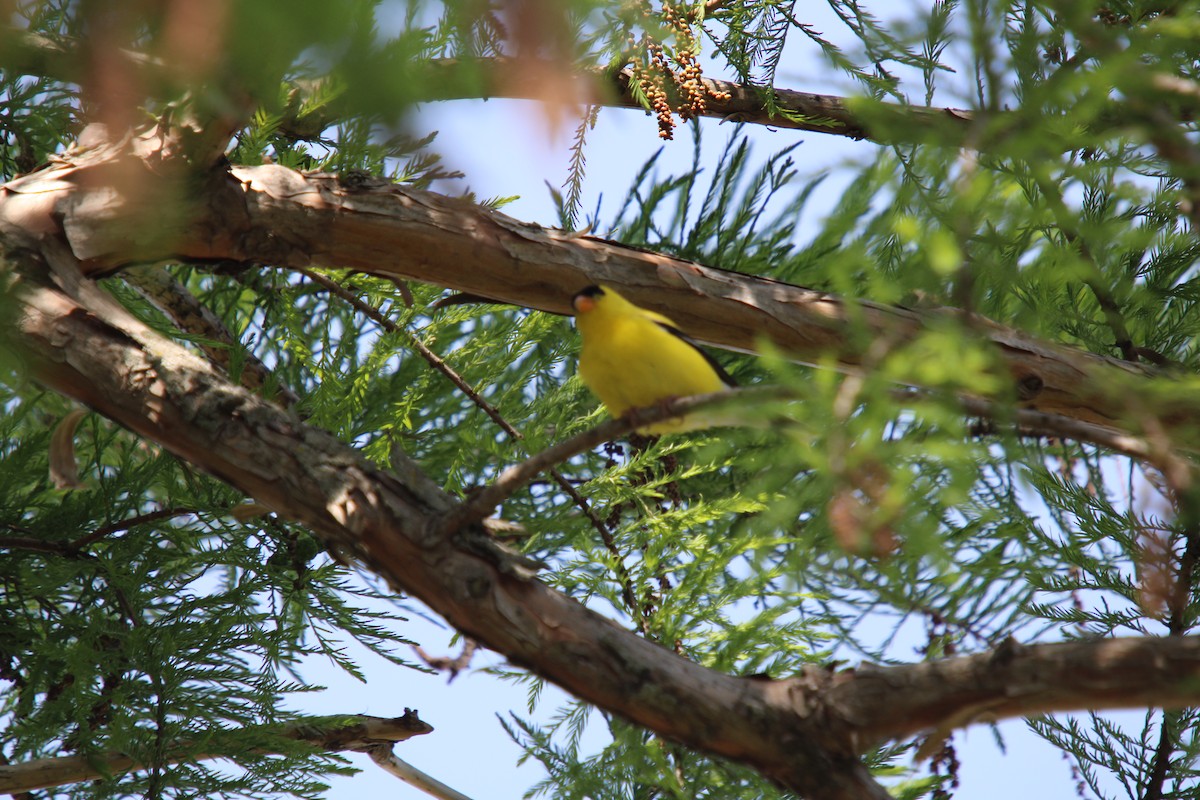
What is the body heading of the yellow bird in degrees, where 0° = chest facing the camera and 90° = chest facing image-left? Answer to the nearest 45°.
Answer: approximately 45°

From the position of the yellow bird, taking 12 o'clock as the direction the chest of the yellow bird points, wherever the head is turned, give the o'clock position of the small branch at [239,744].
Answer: The small branch is roughly at 2 o'clock from the yellow bird.

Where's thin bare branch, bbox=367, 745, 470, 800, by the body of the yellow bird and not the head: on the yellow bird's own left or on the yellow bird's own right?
on the yellow bird's own right
